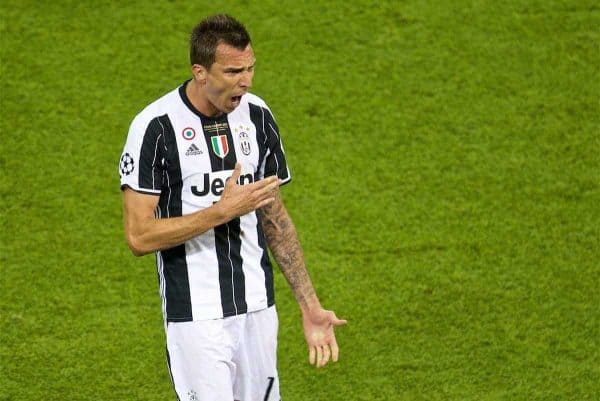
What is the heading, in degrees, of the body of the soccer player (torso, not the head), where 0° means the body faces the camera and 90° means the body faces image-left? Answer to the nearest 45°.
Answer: approximately 315°
